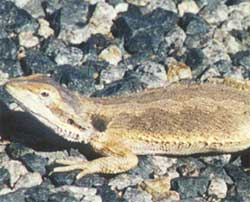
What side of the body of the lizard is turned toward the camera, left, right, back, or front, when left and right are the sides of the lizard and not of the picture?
left

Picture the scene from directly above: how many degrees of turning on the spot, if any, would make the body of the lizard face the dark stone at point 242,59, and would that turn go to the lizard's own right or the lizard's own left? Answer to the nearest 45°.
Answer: approximately 135° to the lizard's own right

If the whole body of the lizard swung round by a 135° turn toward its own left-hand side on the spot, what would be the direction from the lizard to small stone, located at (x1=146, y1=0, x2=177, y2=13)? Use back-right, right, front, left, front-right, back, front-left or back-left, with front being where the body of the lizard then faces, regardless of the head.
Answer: back-left

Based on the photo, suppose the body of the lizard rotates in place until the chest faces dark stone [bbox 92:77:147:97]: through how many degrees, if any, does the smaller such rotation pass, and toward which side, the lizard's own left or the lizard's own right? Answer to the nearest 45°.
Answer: approximately 90° to the lizard's own right

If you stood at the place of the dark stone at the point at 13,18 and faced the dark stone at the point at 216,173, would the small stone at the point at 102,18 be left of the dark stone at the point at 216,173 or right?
left

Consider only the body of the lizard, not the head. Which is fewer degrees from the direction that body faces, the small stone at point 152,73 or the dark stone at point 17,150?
the dark stone

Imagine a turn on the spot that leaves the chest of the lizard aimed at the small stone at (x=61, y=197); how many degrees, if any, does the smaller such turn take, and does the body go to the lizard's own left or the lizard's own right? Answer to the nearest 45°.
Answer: approximately 45° to the lizard's own left

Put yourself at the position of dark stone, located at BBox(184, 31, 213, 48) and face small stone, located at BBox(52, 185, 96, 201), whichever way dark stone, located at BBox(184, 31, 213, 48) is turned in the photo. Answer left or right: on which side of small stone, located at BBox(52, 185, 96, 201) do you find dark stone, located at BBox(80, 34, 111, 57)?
right
